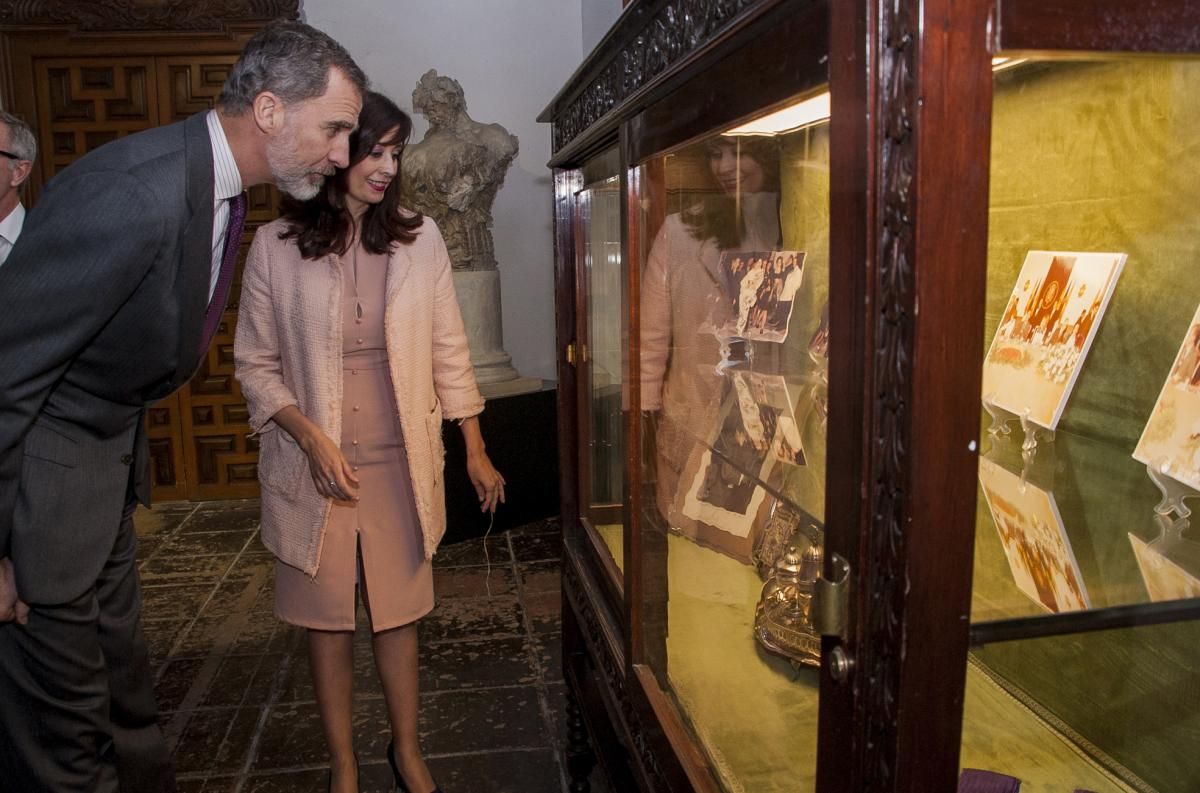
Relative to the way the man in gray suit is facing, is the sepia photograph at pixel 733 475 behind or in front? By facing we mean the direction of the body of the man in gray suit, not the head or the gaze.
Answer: in front

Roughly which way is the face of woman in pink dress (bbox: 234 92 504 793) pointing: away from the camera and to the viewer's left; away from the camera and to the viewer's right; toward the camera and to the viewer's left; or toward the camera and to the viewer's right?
toward the camera and to the viewer's right

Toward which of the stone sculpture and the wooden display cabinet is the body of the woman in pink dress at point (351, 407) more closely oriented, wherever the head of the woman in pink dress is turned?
the wooden display cabinet

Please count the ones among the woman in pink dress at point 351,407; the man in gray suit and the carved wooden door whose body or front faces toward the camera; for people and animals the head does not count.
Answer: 2

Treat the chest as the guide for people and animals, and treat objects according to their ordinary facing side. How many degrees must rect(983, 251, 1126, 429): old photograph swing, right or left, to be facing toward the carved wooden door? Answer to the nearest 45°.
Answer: approximately 90° to its right

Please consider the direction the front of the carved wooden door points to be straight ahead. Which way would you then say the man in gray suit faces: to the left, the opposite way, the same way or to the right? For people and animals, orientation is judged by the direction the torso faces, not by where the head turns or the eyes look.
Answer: to the left

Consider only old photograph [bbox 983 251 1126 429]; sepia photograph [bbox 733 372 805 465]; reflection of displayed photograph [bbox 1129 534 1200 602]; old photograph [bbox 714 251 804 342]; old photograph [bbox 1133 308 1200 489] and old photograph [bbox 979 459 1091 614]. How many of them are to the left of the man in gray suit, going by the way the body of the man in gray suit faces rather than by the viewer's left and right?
0

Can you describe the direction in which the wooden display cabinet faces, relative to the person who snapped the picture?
facing the viewer and to the left of the viewer

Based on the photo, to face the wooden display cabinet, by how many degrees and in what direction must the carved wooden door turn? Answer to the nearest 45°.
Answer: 0° — it already faces it

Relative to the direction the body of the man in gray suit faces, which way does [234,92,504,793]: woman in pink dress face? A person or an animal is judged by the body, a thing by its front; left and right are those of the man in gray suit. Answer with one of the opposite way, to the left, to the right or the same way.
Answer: to the right

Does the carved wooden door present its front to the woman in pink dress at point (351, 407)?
yes

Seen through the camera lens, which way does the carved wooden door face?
facing the viewer

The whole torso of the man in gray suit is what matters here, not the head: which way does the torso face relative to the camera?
to the viewer's right

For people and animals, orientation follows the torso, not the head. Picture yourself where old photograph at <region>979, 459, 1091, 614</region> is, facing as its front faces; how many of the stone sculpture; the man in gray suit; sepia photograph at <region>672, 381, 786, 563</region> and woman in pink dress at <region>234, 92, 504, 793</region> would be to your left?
0

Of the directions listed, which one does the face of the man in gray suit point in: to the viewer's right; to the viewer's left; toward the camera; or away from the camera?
to the viewer's right

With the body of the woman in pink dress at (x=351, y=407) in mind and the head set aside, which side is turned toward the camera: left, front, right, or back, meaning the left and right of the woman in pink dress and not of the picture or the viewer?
front
